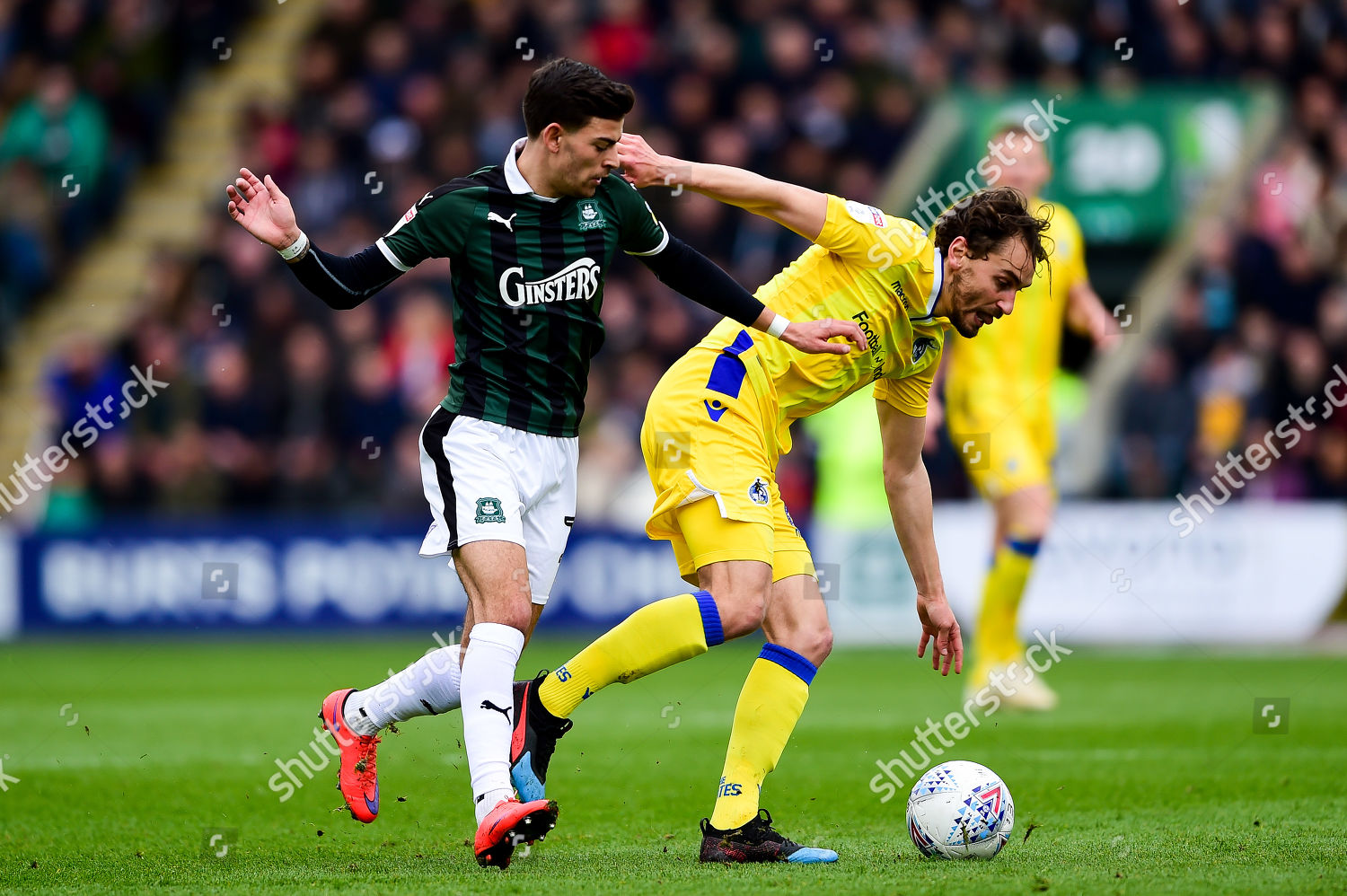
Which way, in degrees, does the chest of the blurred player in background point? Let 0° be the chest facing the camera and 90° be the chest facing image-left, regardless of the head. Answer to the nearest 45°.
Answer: approximately 315°

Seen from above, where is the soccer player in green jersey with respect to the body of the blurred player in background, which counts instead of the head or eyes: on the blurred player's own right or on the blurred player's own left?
on the blurred player's own right

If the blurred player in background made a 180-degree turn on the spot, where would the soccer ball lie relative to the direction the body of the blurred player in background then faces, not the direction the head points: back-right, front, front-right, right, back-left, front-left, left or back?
back-left

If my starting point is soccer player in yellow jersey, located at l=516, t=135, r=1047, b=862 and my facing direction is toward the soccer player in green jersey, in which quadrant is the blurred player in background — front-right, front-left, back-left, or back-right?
back-right

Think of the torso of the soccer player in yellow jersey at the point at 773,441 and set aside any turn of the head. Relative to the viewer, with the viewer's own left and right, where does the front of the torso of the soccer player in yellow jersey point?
facing to the right of the viewer

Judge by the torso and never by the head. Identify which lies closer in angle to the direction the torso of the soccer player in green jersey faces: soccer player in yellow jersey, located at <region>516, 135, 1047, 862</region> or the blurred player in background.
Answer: the soccer player in yellow jersey

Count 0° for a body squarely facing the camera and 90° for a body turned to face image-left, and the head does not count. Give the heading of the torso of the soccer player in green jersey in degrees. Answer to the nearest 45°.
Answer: approximately 315°

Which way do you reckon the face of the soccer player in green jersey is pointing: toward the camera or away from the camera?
toward the camera

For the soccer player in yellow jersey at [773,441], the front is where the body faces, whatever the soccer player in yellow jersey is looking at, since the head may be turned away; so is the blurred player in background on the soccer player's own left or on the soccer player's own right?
on the soccer player's own left

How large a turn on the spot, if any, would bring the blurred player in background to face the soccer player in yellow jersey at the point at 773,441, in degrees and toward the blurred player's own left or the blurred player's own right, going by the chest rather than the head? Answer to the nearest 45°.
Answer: approximately 45° to the blurred player's own right
